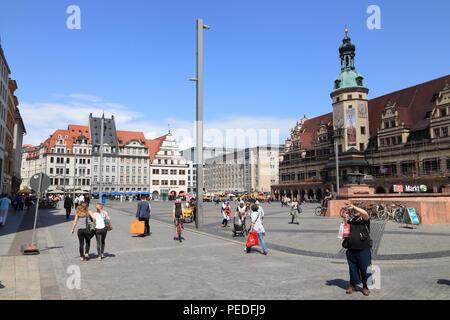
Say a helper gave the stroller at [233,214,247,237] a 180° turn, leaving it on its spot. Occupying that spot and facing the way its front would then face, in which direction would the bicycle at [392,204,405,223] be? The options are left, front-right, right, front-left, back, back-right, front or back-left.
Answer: front

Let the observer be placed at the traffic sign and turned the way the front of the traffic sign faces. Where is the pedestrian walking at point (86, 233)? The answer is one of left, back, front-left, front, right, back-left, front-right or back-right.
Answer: back-right

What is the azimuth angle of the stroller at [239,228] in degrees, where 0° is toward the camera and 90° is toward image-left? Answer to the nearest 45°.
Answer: approximately 45°

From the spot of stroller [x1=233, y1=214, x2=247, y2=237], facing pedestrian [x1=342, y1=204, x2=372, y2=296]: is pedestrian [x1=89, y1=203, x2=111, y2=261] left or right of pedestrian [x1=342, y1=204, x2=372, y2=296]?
right

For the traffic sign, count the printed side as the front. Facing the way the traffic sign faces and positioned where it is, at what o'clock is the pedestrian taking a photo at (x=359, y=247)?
The pedestrian taking a photo is roughly at 5 o'clock from the traffic sign.
